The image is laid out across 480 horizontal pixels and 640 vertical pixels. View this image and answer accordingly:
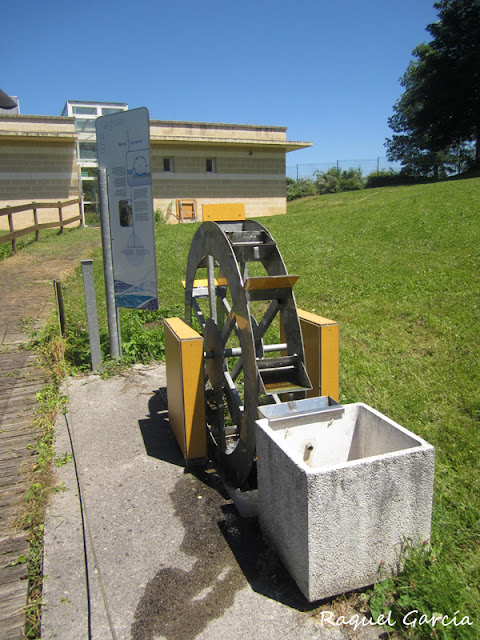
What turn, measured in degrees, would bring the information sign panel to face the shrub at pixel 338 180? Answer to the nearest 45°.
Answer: approximately 180°

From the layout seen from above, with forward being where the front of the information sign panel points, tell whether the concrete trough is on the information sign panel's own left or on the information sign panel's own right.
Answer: on the information sign panel's own left

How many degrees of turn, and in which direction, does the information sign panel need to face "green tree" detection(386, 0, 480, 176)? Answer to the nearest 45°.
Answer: approximately 180°

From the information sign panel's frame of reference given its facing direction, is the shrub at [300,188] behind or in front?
behind

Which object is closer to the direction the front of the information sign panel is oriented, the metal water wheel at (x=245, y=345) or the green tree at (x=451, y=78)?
the metal water wheel

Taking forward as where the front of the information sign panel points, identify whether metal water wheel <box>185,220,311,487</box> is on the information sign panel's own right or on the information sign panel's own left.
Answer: on the information sign panel's own left

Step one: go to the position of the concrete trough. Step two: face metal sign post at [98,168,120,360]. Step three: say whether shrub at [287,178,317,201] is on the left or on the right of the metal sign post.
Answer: right

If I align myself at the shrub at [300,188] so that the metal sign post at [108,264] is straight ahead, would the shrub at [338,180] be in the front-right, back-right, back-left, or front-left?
back-left
